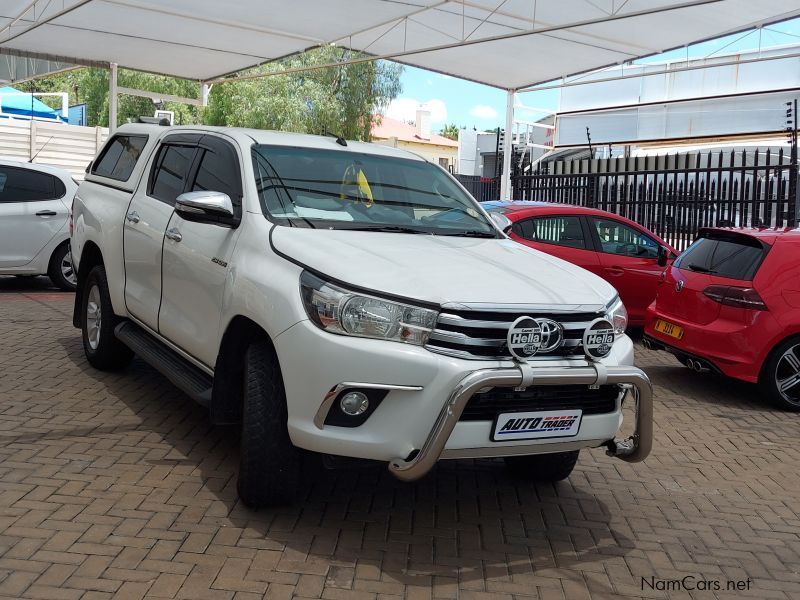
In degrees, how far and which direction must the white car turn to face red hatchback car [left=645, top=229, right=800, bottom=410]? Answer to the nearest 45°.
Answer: approximately 135° to its left

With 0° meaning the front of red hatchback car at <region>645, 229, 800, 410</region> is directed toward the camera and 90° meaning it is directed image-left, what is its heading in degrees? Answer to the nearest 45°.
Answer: approximately 225°

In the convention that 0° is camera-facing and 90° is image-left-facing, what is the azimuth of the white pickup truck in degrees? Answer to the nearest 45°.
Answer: approximately 315°

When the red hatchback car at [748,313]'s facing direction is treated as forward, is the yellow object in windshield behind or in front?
behind

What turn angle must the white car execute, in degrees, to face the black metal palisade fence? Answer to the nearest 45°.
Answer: approximately 180°

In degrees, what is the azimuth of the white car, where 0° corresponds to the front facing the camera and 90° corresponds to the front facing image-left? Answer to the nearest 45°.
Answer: approximately 90°

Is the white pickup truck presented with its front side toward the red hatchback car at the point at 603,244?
no

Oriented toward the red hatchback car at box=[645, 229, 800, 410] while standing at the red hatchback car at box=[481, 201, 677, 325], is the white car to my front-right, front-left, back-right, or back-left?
back-right

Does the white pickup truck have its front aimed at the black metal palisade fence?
no

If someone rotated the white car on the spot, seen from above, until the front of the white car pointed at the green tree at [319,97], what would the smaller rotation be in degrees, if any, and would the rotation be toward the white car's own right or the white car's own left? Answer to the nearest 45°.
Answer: approximately 90° to the white car's own right

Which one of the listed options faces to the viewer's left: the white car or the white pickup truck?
the white car

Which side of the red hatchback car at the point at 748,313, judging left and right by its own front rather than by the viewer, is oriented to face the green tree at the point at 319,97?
left

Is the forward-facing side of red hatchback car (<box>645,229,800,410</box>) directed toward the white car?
no

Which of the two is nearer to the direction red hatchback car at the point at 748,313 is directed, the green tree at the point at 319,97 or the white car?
the green tree
